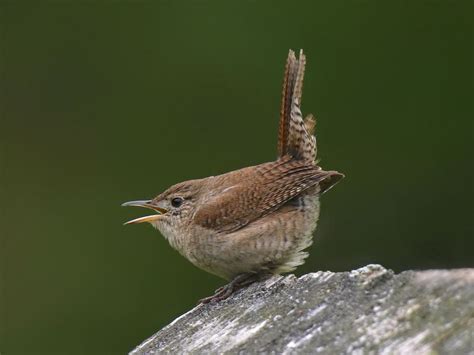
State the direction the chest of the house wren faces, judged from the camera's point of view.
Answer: to the viewer's left
